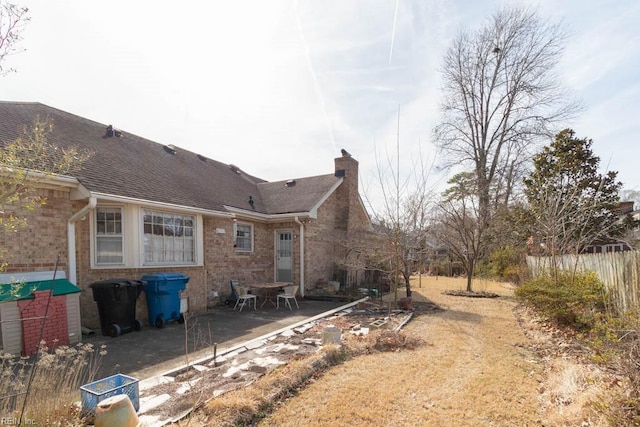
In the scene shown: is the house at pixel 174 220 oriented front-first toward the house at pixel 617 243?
no

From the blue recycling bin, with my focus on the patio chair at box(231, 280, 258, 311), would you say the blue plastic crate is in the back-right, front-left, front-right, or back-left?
back-right

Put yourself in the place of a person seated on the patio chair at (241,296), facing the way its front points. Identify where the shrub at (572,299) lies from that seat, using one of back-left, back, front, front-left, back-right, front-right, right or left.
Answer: front

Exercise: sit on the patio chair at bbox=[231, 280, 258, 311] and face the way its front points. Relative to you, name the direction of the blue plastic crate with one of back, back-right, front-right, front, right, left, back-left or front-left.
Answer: front-right

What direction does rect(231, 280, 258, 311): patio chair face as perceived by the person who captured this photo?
facing the viewer and to the right of the viewer
